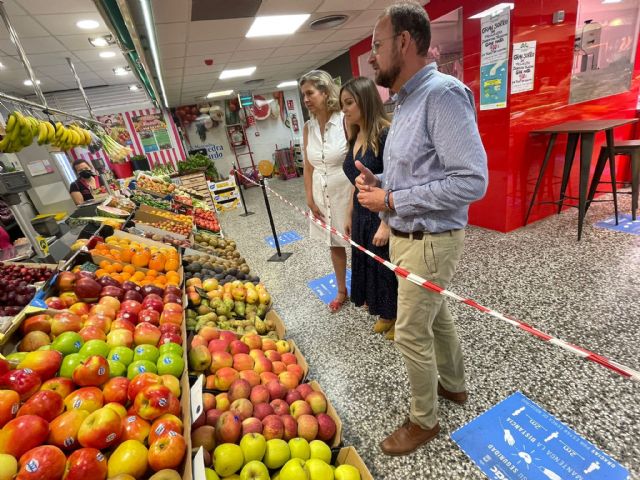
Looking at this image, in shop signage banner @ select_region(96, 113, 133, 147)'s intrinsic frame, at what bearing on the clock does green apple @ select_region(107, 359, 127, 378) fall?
The green apple is roughly at 12 o'clock from the shop signage banner.

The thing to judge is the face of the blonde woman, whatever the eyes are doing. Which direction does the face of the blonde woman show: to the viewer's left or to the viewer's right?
to the viewer's left

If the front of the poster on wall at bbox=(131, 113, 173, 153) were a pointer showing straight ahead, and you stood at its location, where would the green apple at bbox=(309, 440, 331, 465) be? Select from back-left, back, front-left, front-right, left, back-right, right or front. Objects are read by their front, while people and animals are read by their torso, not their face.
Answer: front

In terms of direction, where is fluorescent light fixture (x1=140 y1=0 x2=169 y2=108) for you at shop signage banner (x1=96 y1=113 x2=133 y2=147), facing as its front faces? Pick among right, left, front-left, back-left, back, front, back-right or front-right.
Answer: front

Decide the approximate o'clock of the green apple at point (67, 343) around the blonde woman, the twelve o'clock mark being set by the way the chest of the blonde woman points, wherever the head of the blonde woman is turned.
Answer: The green apple is roughly at 12 o'clock from the blonde woman.

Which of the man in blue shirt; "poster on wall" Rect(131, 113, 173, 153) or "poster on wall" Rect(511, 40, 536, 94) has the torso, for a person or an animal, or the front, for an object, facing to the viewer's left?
the man in blue shirt

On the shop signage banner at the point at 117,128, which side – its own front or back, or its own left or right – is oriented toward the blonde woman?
front

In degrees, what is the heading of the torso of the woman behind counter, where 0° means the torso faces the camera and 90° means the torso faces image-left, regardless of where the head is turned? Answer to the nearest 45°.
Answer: approximately 315°

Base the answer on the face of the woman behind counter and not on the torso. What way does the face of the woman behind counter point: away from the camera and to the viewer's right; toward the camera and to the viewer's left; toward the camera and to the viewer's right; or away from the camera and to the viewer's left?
toward the camera and to the viewer's right

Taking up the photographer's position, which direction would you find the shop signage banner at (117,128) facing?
facing the viewer

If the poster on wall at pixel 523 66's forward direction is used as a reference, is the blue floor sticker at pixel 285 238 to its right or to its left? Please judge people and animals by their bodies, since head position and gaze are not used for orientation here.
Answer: on its right

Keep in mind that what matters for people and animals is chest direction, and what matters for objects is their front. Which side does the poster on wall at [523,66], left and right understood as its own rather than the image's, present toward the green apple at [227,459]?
front

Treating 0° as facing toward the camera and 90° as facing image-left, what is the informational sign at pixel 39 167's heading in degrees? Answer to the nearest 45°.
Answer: approximately 315°

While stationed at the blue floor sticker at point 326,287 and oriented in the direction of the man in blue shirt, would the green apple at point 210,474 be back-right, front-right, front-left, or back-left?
front-right

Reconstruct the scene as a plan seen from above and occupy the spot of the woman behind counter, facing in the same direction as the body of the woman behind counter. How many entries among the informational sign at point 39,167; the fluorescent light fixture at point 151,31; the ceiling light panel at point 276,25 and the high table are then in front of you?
3

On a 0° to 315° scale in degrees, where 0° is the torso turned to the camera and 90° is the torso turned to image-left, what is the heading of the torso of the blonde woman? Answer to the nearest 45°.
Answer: approximately 45°

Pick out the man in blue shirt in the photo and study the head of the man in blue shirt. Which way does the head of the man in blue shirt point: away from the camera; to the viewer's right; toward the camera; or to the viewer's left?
to the viewer's left

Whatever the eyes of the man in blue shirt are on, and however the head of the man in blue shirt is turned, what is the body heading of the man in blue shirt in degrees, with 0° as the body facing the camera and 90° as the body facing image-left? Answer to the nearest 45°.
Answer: approximately 90°
